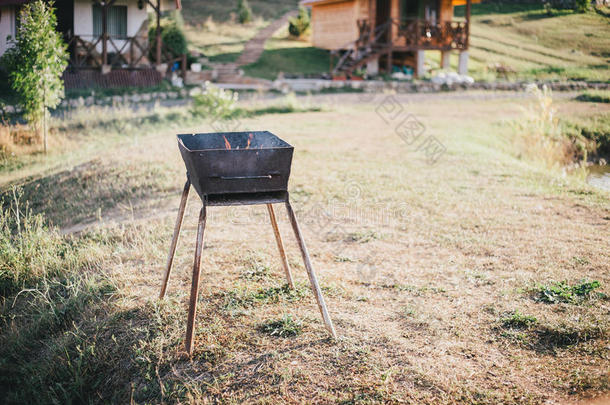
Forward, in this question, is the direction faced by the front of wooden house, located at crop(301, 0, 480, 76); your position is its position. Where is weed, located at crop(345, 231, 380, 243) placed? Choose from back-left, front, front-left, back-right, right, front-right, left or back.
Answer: front-right

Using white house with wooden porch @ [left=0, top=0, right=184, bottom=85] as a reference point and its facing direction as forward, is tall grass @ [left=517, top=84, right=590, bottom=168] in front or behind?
in front

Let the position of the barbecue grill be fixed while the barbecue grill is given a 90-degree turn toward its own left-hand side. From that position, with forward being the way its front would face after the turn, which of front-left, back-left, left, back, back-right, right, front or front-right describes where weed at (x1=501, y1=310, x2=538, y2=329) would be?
front

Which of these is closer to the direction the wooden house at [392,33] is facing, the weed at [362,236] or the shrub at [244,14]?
the weed

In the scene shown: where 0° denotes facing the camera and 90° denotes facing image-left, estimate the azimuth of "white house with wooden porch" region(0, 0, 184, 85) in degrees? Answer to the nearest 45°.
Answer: approximately 0°

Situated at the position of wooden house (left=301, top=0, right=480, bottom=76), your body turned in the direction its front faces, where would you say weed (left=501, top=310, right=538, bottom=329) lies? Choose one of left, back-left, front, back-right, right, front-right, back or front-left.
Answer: front-right

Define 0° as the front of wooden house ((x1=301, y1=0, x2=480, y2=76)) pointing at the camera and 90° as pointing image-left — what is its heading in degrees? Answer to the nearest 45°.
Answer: approximately 315°

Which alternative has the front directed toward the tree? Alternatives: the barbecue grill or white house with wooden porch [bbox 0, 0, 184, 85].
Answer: the white house with wooden porch

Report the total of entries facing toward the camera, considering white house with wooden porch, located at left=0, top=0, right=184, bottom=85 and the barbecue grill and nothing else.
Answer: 2

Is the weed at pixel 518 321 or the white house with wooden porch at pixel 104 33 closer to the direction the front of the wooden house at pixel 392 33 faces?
the weed
